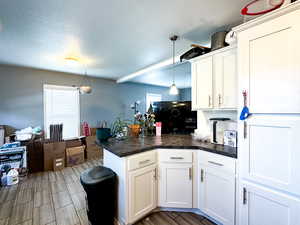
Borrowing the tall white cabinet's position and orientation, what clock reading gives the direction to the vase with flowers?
The vase with flowers is roughly at 2 o'clock from the tall white cabinet.

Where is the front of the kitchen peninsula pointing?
toward the camera

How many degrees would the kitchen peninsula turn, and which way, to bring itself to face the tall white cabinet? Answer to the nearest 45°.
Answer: approximately 45° to its left

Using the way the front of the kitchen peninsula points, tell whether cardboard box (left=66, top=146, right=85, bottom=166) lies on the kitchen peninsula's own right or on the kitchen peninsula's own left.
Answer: on the kitchen peninsula's own right

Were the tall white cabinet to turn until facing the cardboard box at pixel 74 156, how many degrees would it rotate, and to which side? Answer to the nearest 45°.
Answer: approximately 45° to its right

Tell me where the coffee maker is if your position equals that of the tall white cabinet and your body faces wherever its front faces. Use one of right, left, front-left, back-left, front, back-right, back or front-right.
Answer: right

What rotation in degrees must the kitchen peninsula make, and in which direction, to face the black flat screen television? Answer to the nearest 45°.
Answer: approximately 180°

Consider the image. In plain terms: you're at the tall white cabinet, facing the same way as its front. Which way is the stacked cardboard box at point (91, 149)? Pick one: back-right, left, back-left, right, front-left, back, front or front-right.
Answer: front-right

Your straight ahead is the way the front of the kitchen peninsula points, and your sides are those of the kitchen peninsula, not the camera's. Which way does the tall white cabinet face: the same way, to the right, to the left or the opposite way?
to the right

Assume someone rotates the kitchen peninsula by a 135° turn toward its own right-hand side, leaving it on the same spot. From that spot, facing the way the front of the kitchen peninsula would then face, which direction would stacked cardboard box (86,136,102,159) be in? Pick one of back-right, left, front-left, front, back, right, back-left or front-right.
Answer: front

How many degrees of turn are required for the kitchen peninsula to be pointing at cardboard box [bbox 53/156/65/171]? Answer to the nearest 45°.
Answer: approximately 135° to its right

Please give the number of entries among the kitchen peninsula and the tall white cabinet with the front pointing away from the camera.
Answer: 0

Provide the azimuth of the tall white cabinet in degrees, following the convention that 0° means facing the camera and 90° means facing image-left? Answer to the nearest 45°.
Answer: approximately 45°

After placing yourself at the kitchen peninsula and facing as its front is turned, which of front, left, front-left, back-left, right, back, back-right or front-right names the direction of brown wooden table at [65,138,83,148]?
back-right
